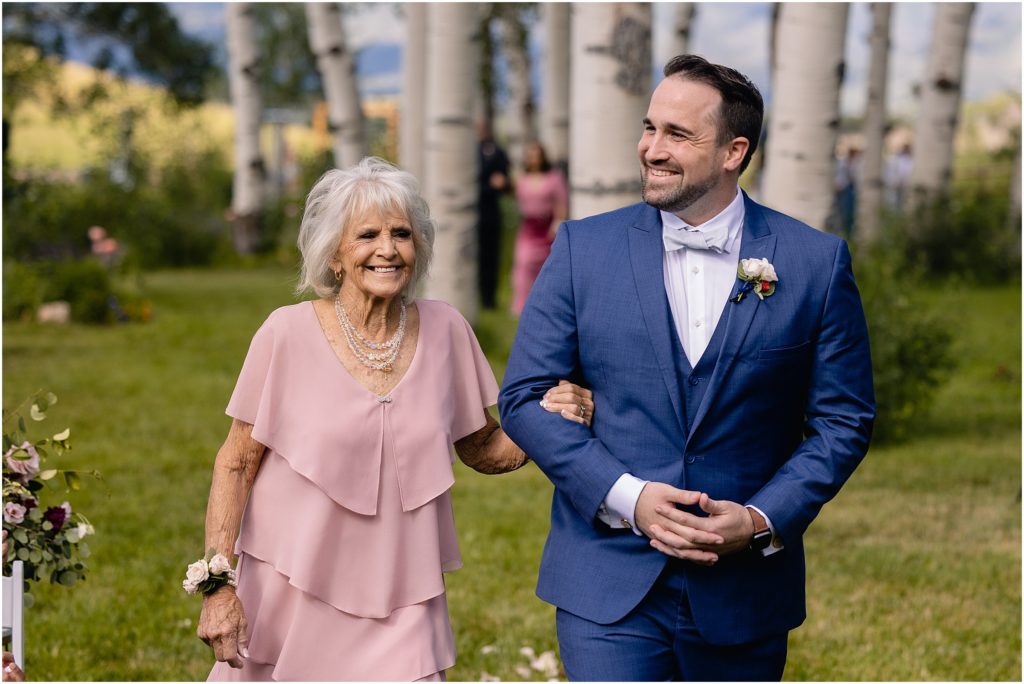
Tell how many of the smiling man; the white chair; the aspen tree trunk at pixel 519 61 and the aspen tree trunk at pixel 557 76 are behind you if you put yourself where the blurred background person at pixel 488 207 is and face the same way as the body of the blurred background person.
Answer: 2

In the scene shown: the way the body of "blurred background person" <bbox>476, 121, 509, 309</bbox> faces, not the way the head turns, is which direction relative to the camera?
toward the camera

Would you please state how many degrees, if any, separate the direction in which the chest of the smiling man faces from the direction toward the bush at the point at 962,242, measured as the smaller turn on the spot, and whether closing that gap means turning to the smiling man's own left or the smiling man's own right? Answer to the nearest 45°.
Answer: approximately 180°

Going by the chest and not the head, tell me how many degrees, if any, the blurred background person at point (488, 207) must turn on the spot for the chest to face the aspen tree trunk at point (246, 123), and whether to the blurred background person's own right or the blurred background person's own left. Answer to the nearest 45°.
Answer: approximately 135° to the blurred background person's own right

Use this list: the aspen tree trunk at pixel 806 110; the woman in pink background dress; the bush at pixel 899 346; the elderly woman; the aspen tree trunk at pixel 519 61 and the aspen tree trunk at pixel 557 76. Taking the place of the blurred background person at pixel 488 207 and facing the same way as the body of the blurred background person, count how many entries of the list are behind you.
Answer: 2

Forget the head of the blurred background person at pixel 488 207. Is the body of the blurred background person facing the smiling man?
yes

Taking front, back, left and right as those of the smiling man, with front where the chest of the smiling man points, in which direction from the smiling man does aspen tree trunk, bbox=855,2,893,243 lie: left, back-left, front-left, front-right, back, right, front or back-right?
back

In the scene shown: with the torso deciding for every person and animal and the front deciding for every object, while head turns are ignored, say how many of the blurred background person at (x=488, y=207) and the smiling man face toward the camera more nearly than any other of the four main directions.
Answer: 2

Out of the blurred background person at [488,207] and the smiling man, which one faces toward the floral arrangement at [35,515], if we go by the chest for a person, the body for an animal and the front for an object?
the blurred background person

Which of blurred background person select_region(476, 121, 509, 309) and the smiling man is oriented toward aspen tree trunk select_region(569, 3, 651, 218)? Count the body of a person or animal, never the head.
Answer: the blurred background person

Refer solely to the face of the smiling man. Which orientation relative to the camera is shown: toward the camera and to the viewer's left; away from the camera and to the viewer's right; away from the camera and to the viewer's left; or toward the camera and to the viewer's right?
toward the camera and to the viewer's left

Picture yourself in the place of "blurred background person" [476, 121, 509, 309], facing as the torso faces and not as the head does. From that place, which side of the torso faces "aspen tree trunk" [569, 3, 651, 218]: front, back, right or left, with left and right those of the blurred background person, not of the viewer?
front

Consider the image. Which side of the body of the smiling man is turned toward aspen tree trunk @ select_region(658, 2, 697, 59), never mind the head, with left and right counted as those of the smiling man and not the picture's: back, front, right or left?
back

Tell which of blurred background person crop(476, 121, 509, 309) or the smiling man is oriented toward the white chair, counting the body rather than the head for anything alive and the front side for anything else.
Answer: the blurred background person
